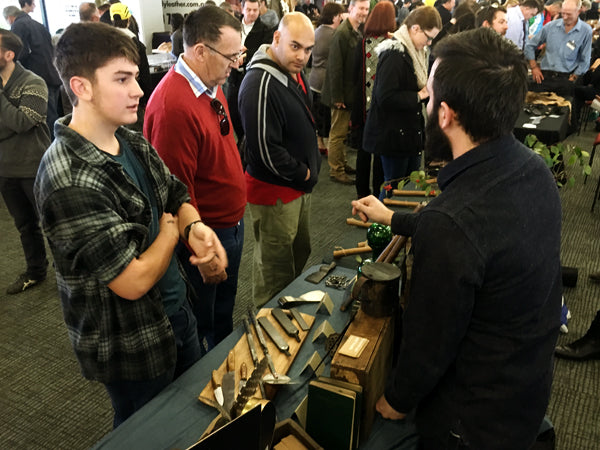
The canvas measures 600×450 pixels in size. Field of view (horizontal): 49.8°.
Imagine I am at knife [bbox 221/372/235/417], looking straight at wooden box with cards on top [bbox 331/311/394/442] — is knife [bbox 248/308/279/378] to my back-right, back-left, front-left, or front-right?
front-left

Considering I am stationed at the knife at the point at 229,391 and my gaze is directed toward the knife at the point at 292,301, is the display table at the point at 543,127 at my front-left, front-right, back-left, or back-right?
front-right

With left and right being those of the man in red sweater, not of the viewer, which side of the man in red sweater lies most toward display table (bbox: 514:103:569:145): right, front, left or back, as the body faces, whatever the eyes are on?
left

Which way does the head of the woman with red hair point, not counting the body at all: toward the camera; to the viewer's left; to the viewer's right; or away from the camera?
away from the camera

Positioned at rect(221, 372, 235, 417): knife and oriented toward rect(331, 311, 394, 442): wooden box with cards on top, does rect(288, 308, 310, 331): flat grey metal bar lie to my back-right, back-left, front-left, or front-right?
front-left

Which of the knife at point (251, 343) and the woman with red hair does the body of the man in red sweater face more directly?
the knife

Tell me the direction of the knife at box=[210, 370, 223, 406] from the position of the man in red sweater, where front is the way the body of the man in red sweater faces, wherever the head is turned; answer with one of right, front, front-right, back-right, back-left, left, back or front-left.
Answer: front-right

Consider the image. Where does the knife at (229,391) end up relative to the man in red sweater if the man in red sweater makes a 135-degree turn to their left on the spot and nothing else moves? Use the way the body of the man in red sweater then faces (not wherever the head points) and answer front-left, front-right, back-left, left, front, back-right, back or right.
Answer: back

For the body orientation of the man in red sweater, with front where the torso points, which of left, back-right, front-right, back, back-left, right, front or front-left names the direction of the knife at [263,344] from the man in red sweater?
front-right

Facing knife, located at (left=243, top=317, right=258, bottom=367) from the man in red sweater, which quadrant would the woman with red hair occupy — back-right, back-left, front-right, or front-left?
back-left

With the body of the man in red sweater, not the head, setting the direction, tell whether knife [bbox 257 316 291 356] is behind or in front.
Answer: in front

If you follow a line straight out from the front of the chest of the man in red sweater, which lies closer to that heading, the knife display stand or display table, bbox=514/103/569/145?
the knife display stand

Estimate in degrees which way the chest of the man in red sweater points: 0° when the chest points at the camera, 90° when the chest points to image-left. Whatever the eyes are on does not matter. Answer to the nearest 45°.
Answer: approximately 315°

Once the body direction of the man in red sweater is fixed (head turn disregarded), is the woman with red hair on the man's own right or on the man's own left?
on the man's own left
